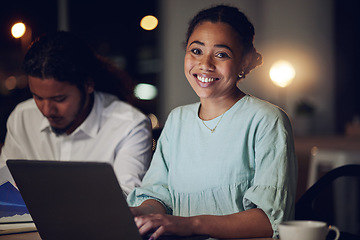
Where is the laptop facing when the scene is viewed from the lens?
facing away from the viewer and to the right of the viewer

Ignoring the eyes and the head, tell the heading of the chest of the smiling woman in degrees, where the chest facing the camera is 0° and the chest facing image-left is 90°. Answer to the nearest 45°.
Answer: approximately 45°

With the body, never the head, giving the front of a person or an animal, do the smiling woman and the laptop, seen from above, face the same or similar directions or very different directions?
very different directions

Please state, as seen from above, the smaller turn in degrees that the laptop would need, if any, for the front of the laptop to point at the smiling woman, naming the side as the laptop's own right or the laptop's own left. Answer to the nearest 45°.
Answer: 0° — it already faces them
